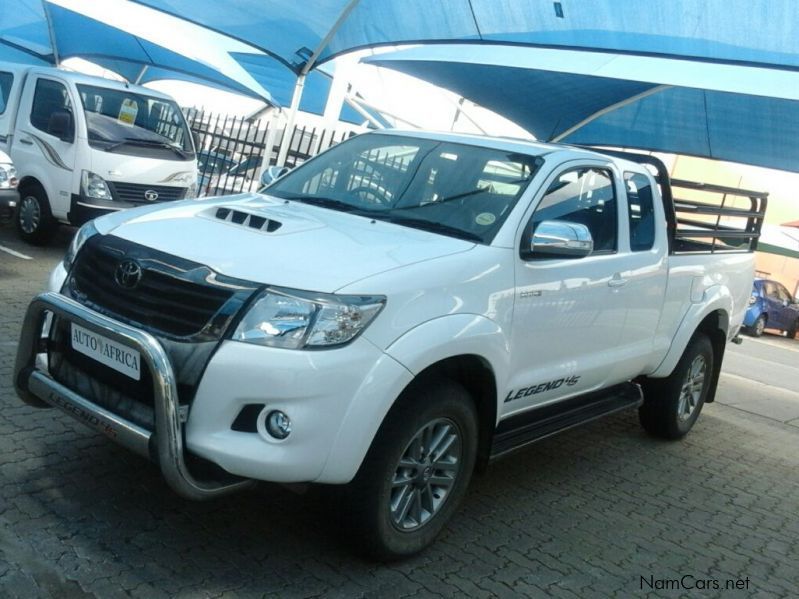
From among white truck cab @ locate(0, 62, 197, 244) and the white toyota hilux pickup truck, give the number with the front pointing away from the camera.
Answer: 0

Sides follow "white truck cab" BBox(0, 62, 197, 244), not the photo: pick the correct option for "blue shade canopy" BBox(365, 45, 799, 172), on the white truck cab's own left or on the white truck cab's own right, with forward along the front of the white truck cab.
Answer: on the white truck cab's own left

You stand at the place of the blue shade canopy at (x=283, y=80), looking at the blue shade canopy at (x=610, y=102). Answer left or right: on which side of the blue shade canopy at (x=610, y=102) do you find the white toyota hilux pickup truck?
right

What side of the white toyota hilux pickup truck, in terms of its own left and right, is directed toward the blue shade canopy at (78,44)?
right

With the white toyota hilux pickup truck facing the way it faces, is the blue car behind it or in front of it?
behind

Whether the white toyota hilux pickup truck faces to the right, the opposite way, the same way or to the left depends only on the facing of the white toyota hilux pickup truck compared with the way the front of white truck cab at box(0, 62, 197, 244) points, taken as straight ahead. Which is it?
to the right

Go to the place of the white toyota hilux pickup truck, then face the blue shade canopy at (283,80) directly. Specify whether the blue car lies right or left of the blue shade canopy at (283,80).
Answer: right

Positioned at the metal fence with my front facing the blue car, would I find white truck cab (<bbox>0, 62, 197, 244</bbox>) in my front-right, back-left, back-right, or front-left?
back-right

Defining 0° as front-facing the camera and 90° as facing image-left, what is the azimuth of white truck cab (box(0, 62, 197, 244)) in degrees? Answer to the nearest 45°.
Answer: approximately 315°

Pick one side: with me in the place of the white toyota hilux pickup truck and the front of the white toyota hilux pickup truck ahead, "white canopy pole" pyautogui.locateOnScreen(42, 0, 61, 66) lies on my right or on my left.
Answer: on my right

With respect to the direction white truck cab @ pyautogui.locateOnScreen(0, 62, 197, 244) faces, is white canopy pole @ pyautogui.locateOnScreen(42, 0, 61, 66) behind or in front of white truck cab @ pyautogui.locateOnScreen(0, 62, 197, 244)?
behind
